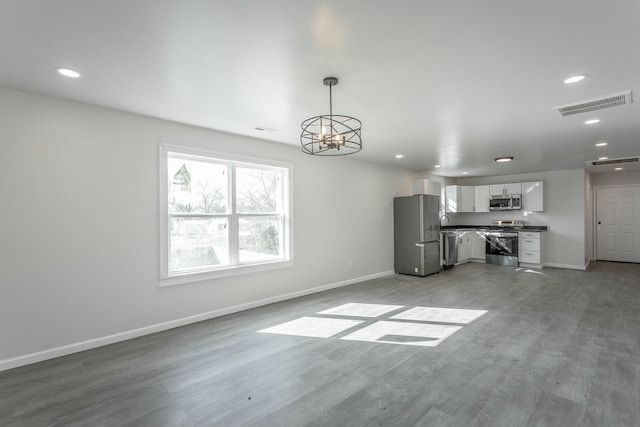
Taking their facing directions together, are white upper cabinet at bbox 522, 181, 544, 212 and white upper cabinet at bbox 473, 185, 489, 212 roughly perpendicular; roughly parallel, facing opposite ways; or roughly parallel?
roughly parallel

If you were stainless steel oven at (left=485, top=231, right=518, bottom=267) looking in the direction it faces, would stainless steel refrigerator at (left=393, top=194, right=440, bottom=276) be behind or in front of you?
in front

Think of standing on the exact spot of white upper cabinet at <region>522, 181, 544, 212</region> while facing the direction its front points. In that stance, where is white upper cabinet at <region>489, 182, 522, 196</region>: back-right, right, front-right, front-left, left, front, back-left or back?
right

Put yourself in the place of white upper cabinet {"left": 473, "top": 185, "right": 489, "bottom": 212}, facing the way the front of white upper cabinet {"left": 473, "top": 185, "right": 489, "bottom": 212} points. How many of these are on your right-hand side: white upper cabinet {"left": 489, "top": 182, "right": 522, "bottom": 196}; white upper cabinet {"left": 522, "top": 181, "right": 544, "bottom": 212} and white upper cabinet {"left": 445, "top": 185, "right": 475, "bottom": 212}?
1

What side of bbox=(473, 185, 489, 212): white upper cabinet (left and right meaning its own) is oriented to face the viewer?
front

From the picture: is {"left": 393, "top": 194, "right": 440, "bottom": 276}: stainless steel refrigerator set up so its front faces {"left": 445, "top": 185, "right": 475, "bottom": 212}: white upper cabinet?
no

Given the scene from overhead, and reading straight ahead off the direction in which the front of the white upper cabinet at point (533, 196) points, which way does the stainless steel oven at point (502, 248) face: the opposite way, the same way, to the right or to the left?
the same way

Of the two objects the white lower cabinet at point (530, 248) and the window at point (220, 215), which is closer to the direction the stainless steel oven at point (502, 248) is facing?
the window

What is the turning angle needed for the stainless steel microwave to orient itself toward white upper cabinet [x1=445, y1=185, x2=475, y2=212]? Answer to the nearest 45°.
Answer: approximately 90° to its right

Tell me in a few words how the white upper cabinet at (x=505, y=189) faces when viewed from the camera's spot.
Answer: facing the viewer

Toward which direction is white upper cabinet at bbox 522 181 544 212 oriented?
toward the camera

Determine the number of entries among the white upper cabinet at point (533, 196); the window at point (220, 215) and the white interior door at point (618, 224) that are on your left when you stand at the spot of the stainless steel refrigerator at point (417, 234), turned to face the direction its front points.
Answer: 2

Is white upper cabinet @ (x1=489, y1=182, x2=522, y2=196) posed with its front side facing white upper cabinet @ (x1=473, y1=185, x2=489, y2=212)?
no

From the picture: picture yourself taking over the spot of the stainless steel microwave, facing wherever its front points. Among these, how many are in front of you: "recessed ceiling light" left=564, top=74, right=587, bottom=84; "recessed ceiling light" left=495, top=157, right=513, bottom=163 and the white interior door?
2

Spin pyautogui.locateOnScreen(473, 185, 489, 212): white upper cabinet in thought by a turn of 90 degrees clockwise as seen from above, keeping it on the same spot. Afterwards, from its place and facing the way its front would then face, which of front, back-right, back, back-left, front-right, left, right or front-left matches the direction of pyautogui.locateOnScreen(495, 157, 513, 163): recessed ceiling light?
left

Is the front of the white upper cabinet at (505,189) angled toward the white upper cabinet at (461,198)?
no
